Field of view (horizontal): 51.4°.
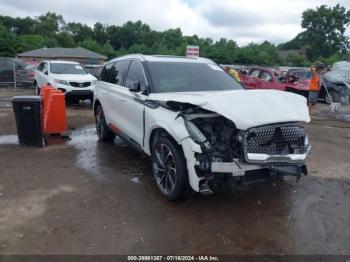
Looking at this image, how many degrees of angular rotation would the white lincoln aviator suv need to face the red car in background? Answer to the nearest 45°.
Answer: approximately 135° to its left

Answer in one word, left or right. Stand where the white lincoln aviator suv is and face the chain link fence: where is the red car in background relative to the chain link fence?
right

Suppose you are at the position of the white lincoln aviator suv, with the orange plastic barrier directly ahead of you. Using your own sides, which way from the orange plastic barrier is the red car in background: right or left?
right

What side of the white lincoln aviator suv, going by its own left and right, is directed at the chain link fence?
back

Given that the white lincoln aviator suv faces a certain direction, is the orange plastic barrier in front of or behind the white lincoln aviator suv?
behind

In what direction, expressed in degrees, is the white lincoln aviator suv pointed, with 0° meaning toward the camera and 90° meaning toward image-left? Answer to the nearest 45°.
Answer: approximately 315°
